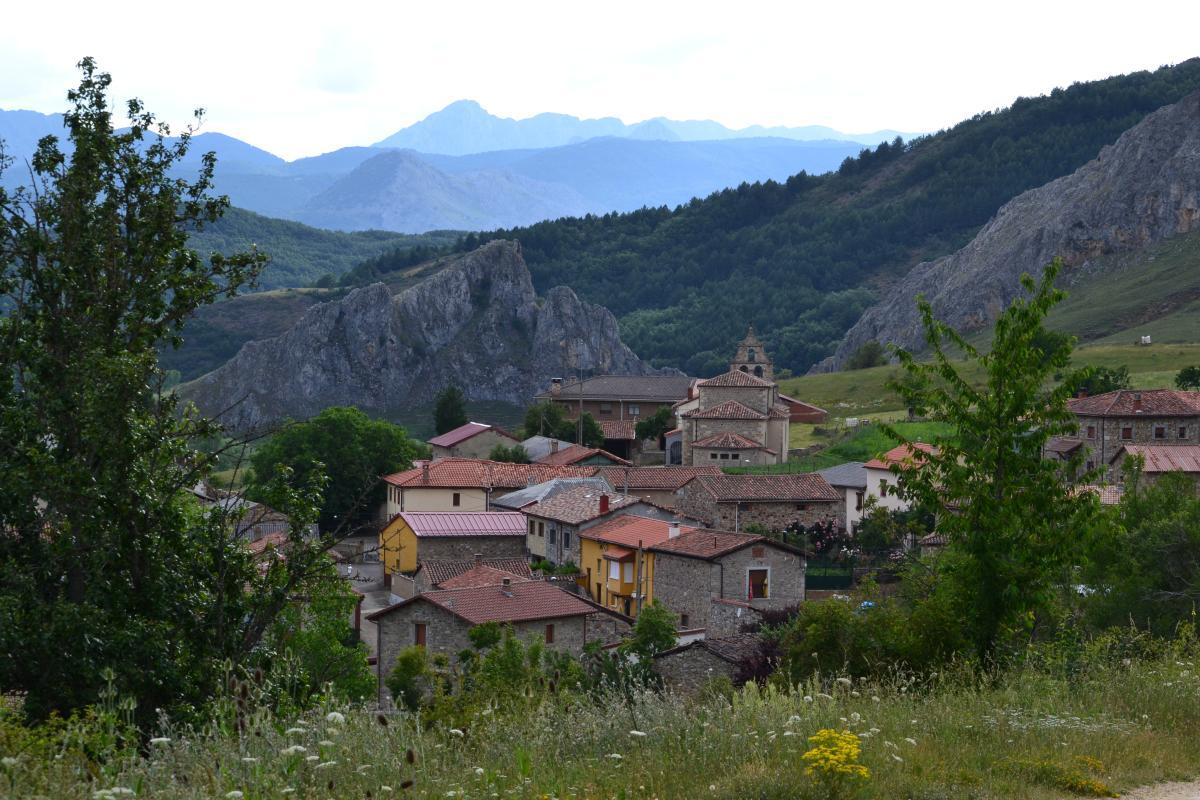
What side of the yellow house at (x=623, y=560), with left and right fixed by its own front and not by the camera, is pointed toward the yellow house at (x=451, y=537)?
right

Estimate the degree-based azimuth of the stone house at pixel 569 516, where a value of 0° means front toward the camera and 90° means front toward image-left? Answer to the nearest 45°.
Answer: approximately 45°

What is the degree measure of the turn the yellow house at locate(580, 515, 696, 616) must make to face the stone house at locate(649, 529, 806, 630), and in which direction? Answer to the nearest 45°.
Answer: approximately 90° to its left

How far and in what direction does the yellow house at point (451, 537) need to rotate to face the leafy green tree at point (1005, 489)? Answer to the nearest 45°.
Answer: approximately 45° to its left

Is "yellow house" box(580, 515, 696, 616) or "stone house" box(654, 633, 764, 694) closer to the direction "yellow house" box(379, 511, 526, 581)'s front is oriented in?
the stone house

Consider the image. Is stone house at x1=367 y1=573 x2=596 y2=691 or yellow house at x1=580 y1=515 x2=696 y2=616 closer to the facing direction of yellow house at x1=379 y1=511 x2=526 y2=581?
the stone house

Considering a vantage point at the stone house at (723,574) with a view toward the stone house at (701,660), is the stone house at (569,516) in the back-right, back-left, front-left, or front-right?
back-right
